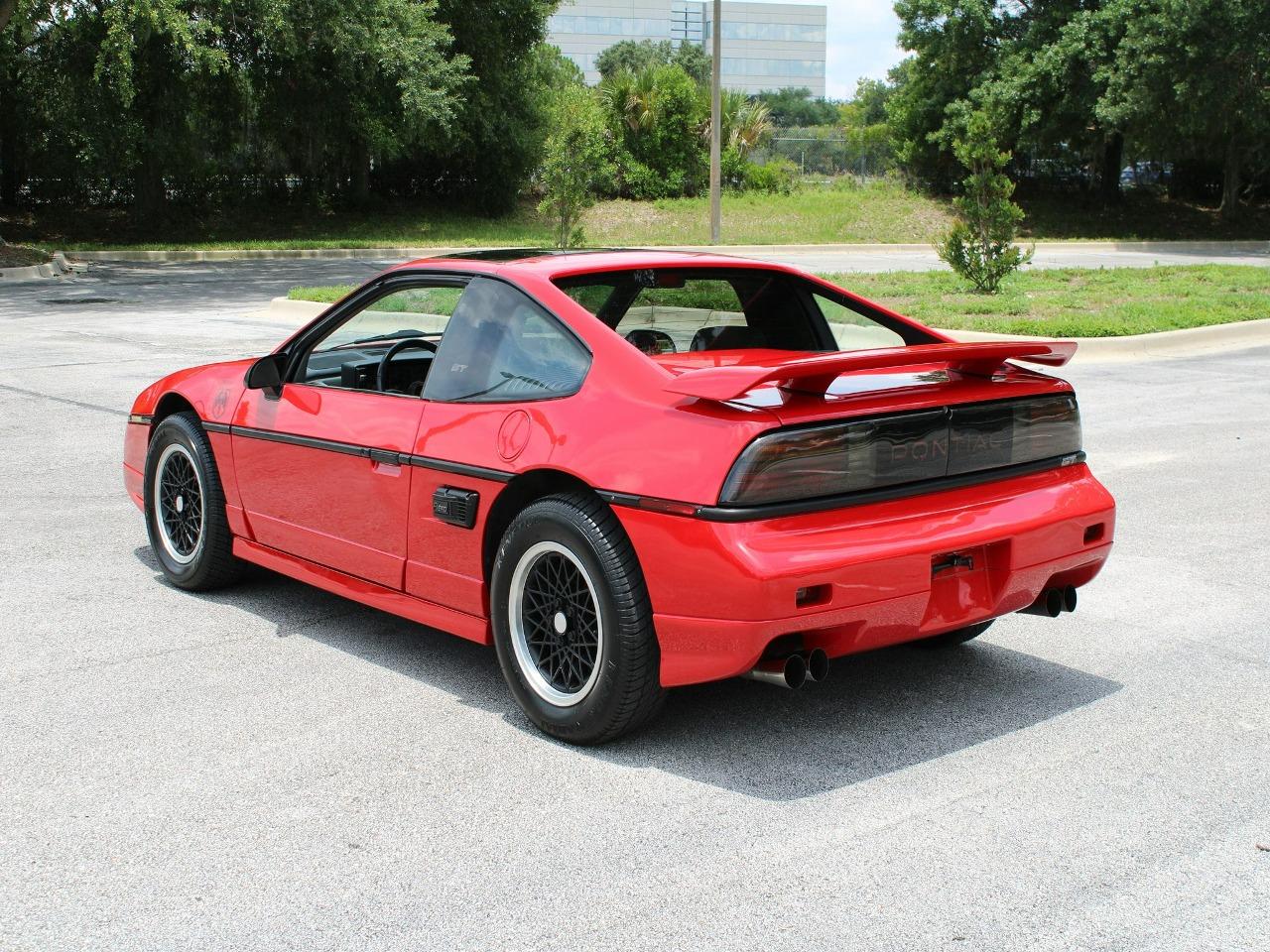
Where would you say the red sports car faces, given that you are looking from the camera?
facing away from the viewer and to the left of the viewer

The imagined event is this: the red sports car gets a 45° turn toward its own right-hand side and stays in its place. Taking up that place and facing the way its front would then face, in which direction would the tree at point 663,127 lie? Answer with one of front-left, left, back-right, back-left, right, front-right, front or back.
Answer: front

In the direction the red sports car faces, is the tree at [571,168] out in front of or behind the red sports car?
in front

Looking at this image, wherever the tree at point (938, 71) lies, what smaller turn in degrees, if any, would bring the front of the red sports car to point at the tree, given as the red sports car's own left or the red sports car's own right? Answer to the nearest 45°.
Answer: approximately 45° to the red sports car's own right

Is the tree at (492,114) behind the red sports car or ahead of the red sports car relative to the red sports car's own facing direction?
ahead

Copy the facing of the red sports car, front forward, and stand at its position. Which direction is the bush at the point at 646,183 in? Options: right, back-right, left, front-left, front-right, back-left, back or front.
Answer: front-right

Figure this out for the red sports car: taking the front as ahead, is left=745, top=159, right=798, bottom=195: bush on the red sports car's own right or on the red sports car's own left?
on the red sports car's own right

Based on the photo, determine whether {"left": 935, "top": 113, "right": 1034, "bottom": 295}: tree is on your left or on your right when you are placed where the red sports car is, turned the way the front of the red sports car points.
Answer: on your right

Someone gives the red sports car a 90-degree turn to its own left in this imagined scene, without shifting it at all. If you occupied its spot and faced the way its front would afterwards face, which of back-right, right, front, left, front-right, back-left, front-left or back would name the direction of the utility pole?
back-right

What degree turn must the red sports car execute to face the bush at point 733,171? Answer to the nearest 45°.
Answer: approximately 45° to its right
